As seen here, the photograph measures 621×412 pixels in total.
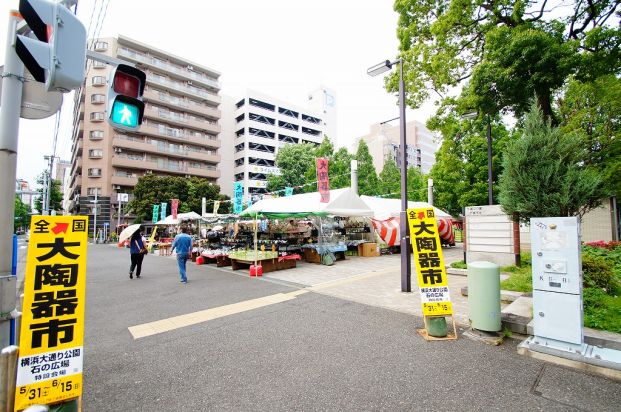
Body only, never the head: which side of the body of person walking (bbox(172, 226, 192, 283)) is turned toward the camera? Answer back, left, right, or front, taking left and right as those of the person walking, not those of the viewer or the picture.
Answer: back

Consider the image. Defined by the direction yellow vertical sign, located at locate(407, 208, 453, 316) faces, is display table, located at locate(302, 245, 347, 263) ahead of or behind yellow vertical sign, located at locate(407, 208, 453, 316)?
behind

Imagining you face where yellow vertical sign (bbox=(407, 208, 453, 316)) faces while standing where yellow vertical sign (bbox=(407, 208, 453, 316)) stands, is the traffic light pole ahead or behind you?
ahead

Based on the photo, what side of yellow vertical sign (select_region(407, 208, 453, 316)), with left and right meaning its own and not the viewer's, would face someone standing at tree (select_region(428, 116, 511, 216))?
back

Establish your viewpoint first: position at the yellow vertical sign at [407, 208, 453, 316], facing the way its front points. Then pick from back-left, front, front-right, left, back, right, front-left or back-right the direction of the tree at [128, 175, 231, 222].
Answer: back-right

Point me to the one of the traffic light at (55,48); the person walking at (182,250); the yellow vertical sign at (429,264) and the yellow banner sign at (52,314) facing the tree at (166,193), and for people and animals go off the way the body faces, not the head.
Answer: the person walking

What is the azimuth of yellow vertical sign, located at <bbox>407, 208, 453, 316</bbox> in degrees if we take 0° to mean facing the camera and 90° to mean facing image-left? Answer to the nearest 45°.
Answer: approximately 0°

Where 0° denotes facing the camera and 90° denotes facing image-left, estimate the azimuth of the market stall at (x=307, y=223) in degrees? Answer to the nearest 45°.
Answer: approximately 45°

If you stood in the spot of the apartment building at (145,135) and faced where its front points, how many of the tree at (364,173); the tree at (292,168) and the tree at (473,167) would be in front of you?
3

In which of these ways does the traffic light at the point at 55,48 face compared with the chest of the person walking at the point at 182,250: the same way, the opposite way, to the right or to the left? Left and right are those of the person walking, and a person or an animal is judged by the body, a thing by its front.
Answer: to the left

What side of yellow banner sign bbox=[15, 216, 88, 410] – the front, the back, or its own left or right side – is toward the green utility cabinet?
left

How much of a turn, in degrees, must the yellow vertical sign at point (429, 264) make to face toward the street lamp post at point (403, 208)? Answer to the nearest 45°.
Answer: approximately 180°

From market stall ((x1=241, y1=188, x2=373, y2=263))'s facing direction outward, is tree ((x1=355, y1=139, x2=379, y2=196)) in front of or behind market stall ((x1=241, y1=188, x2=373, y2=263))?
behind
